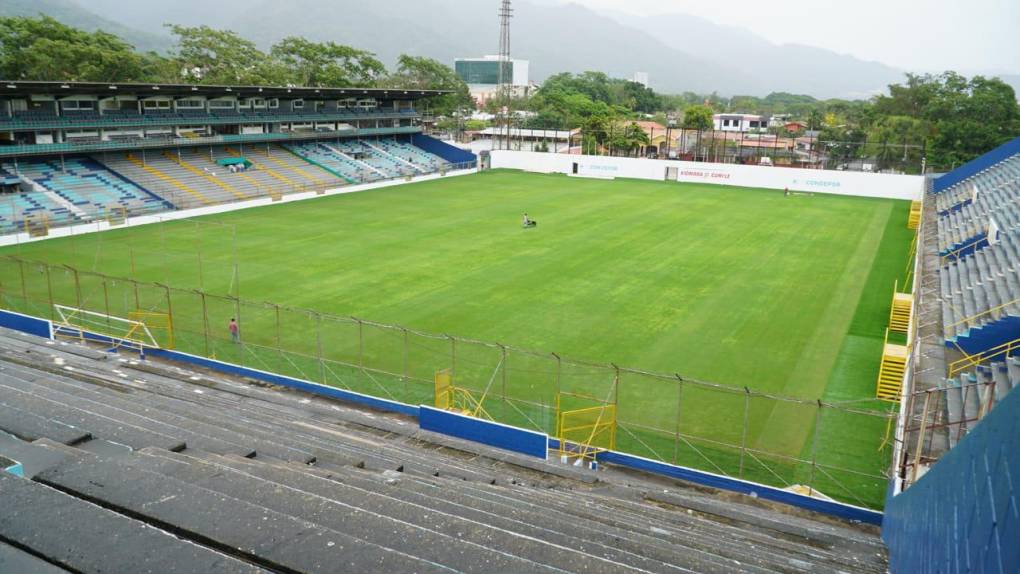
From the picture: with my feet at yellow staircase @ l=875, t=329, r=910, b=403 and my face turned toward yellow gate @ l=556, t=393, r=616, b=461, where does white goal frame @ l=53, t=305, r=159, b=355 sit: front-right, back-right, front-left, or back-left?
front-right

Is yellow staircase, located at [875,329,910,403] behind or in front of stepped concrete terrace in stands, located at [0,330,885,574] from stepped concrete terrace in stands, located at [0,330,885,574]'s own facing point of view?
in front

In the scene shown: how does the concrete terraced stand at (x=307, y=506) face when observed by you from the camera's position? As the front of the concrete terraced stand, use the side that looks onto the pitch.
facing away from the viewer and to the right of the viewer

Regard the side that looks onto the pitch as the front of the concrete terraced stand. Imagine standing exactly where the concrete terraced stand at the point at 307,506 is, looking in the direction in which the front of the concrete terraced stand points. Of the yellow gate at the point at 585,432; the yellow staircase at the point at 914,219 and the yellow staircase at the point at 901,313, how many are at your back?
0

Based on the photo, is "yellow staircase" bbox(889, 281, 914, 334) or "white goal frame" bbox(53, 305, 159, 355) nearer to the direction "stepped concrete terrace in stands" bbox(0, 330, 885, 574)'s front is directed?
the yellow staircase

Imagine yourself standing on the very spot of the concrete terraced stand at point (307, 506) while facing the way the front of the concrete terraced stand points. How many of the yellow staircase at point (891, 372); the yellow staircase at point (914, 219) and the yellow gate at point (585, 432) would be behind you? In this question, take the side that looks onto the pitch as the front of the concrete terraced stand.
0

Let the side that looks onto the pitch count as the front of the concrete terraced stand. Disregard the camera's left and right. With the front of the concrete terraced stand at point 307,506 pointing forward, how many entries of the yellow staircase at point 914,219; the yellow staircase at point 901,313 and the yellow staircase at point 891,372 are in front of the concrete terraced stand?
3

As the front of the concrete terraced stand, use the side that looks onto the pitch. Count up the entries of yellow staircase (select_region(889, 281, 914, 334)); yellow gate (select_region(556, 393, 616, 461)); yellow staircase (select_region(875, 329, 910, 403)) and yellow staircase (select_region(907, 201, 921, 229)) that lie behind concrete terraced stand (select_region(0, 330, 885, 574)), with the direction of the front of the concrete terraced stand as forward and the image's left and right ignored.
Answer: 0

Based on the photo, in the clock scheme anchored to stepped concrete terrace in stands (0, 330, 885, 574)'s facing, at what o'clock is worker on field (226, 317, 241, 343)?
The worker on field is roughly at 10 o'clock from the stepped concrete terrace in stands.
